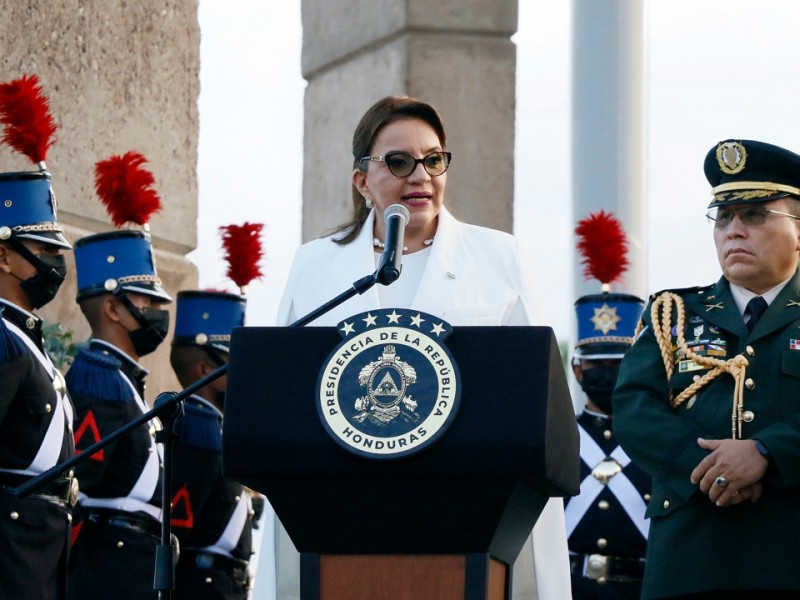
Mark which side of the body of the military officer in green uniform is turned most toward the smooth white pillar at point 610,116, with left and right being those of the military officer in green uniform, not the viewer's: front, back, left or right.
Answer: back

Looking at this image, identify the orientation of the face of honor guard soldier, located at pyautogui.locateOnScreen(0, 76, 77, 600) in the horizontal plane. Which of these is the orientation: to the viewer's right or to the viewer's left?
to the viewer's right

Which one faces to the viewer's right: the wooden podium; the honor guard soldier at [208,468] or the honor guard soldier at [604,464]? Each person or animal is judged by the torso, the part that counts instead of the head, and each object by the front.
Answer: the honor guard soldier at [208,468]

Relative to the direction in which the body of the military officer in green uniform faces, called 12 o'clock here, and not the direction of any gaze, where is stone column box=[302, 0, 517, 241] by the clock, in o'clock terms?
The stone column is roughly at 5 o'clock from the military officer in green uniform.

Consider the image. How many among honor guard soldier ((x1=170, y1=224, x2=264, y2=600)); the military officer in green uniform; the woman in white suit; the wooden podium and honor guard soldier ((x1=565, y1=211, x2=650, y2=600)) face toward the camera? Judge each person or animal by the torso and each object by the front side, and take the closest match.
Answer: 4

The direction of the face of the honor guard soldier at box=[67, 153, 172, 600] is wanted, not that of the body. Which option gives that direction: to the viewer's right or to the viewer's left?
to the viewer's right

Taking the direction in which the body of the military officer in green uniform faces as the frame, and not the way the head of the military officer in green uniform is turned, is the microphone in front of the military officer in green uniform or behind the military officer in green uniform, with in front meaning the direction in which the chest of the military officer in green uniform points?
in front

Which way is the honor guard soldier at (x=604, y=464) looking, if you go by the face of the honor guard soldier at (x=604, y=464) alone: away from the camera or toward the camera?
toward the camera

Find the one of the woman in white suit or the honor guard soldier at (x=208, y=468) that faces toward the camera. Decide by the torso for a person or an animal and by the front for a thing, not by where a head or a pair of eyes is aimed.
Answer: the woman in white suit

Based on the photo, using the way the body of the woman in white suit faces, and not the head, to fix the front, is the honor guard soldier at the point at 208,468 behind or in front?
behind

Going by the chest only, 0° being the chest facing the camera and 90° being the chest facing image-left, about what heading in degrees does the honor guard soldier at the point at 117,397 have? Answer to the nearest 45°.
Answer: approximately 270°

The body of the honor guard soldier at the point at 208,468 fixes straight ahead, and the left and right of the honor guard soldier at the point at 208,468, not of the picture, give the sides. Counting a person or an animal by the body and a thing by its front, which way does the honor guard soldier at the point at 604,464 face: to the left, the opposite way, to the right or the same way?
to the right

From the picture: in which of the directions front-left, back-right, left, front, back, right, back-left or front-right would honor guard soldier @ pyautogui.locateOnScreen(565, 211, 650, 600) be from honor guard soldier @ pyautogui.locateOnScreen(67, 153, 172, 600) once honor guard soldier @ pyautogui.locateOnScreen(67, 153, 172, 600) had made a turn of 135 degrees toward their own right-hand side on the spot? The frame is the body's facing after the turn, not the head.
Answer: back-left

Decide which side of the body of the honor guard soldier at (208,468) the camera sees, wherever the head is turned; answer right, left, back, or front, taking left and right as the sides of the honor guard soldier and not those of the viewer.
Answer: right

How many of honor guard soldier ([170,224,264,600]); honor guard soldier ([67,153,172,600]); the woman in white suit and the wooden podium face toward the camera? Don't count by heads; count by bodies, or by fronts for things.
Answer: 2

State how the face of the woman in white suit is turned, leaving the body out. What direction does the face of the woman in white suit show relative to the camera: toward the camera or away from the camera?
toward the camera

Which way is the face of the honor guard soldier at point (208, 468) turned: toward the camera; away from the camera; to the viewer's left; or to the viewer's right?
to the viewer's right

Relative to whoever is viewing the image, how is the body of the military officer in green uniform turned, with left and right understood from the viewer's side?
facing the viewer
